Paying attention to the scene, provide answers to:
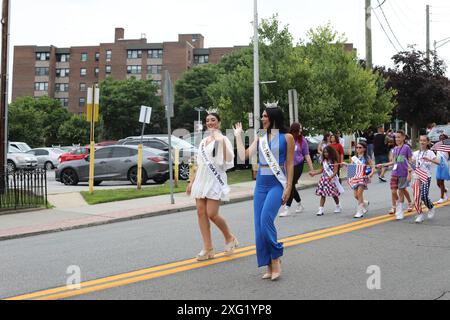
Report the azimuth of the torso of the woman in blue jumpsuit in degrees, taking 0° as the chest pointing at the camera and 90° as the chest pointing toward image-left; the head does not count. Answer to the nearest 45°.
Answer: approximately 45°

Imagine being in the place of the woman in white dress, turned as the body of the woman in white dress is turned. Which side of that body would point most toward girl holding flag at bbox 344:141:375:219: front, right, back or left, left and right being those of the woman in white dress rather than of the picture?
back

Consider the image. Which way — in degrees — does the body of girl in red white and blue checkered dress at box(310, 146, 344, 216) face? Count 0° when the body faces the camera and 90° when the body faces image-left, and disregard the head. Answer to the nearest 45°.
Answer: approximately 45°

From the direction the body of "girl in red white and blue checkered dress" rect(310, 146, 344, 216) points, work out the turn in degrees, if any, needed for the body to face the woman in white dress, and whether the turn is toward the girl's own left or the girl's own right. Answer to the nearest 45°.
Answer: approximately 45° to the girl's own left

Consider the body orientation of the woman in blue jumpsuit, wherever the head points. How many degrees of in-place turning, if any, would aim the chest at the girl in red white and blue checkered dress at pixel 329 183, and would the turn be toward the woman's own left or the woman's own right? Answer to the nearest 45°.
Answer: approximately 135° to the woman's own right

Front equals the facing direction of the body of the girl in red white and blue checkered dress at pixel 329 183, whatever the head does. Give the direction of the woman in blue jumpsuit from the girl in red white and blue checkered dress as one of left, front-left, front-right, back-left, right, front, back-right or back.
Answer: front-left

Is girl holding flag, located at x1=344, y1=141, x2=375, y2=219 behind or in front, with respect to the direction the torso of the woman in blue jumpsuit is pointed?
behind

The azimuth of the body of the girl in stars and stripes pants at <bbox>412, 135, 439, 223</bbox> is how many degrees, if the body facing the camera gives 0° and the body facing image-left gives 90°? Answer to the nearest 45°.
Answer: approximately 45°
